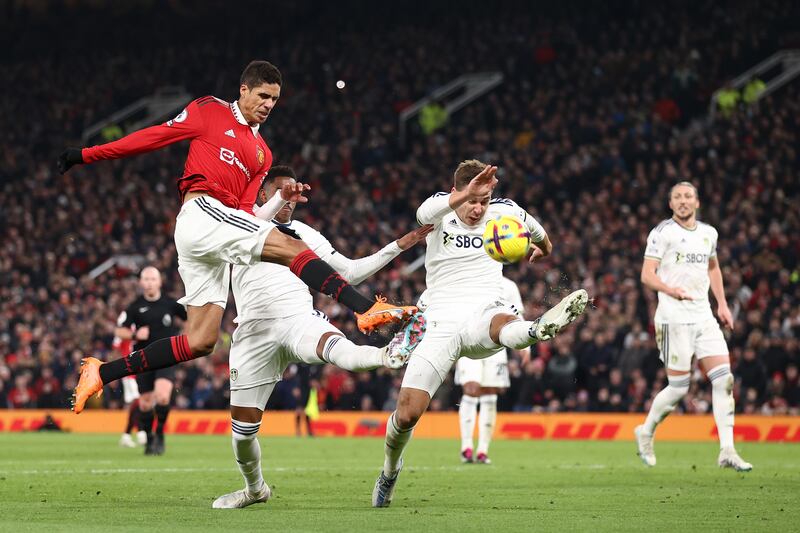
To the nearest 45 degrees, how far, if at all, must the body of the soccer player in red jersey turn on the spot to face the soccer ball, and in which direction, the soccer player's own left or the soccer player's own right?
approximately 45° to the soccer player's own left

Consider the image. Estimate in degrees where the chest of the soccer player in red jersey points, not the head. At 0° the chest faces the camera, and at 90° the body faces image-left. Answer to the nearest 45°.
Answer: approximately 315°

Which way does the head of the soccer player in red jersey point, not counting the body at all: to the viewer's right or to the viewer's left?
to the viewer's right

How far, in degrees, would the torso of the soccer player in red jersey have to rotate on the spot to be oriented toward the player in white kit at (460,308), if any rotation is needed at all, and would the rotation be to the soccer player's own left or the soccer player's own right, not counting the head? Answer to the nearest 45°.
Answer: approximately 45° to the soccer player's own left
